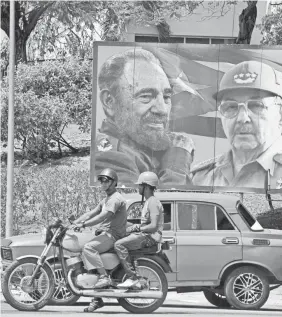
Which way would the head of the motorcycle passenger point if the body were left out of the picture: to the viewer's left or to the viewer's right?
to the viewer's left

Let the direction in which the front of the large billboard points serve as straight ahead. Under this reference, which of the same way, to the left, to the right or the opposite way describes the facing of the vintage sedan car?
to the right

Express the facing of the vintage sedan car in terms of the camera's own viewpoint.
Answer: facing to the left of the viewer

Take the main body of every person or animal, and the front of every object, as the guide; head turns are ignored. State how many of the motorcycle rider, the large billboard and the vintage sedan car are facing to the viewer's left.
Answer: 2

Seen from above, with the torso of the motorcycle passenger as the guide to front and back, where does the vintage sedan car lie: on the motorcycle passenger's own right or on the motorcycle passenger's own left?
on the motorcycle passenger's own right

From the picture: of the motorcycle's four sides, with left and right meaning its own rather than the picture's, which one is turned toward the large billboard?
right

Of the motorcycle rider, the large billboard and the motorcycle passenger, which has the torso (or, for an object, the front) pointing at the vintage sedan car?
the large billboard

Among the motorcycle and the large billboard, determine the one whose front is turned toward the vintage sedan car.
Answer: the large billboard

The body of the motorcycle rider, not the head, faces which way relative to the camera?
to the viewer's left

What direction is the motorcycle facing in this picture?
to the viewer's left

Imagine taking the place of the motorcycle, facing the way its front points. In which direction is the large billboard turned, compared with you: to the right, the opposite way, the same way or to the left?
to the left

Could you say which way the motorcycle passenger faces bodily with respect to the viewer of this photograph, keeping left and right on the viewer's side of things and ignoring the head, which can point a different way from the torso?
facing to the left of the viewer

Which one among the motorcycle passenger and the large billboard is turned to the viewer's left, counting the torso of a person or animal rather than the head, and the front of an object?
the motorcycle passenger

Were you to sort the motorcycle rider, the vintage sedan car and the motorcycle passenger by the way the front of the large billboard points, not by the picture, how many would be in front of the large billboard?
3

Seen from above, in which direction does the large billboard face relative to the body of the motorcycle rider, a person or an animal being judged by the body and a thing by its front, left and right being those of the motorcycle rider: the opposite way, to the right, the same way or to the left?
to the left
